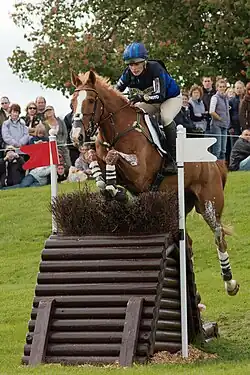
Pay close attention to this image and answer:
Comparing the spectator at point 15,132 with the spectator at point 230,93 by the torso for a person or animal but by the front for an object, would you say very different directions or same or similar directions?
same or similar directions

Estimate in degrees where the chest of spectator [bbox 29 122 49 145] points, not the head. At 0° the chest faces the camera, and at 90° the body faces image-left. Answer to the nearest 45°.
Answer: approximately 0°

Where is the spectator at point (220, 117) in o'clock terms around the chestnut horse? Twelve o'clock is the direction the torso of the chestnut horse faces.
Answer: The spectator is roughly at 5 o'clock from the chestnut horse.

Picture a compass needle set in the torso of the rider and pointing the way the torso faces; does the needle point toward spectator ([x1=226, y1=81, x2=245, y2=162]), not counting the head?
no

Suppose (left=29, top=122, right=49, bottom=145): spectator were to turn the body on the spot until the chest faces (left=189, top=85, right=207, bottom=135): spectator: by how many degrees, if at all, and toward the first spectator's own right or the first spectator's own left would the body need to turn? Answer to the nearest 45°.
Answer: approximately 90° to the first spectator's own left

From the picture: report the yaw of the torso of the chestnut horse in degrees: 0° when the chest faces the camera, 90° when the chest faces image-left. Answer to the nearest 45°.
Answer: approximately 45°

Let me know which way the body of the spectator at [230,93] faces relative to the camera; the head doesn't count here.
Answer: toward the camera

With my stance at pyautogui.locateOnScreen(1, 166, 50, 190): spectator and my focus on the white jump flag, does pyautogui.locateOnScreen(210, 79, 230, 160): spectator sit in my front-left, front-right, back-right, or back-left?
front-left

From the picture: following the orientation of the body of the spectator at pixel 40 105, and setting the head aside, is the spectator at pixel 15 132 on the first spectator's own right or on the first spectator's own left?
on the first spectator's own right

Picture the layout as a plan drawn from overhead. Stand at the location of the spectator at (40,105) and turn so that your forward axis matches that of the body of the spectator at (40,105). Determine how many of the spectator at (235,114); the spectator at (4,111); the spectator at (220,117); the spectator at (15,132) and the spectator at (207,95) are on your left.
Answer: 3

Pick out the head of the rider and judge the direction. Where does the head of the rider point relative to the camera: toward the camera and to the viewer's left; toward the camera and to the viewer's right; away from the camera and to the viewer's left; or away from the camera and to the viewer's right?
toward the camera and to the viewer's left

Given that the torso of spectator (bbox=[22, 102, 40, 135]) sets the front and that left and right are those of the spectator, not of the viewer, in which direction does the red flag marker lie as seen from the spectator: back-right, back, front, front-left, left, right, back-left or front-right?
front

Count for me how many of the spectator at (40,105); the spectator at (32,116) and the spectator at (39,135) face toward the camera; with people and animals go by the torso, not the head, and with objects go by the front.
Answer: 3

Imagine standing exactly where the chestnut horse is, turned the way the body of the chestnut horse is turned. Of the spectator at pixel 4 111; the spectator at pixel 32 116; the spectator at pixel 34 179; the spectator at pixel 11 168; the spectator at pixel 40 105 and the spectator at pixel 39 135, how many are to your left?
0
